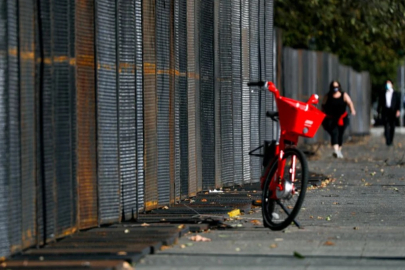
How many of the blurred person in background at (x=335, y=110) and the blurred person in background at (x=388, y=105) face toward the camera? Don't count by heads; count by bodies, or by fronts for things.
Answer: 2

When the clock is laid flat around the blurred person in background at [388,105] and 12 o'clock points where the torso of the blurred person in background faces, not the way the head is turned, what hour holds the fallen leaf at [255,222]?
The fallen leaf is roughly at 12 o'clock from the blurred person in background.

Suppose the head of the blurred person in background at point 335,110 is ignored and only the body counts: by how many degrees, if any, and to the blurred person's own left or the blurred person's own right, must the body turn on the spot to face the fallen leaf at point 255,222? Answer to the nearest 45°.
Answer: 0° — they already face it

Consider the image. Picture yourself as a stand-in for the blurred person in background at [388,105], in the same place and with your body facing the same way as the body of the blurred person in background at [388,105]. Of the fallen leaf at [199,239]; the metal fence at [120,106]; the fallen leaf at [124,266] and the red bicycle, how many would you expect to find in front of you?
4

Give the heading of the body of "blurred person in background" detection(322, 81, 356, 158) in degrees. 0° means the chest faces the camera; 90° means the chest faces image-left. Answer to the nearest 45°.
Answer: approximately 0°

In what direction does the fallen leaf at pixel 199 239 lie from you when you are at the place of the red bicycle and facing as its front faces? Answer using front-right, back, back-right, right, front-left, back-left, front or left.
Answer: right

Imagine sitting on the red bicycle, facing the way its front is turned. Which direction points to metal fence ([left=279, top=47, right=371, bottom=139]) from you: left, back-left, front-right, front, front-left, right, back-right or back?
back-left

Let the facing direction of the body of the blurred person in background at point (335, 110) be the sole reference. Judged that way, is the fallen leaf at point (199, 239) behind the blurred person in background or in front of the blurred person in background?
in front

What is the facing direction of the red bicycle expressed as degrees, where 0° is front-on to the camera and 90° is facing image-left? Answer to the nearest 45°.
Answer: approximately 315°
